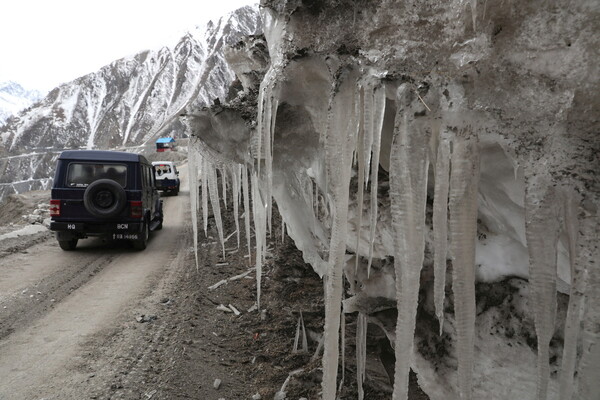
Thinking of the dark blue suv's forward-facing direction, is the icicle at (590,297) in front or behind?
behind

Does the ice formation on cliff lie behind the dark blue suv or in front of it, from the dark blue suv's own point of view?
behind

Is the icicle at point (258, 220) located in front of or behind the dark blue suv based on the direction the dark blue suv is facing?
behind

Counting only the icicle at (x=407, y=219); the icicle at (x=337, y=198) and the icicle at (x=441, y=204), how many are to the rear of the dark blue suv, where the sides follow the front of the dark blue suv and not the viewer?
3

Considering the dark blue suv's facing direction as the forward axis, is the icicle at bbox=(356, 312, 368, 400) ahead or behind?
behind

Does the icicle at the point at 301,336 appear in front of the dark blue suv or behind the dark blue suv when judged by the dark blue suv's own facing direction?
behind

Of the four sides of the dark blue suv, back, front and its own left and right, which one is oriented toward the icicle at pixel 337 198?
back

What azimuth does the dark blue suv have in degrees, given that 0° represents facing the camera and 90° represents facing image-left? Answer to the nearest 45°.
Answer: approximately 180°

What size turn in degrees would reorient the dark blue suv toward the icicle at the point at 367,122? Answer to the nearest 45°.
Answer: approximately 180°

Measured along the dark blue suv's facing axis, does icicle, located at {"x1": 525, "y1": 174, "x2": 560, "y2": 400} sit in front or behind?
behind

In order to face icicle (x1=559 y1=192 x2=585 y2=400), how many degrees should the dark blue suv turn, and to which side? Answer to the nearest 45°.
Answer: approximately 180°
